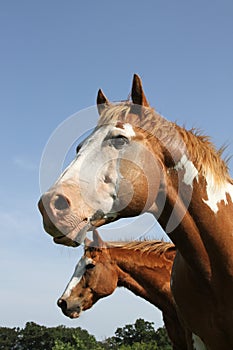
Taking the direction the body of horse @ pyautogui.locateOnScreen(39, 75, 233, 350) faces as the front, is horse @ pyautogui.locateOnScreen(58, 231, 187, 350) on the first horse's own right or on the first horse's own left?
on the first horse's own right

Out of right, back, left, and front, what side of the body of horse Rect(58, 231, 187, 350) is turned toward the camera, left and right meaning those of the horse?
left

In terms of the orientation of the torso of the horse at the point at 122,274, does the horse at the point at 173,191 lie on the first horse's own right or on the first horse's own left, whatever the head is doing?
on the first horse's own left

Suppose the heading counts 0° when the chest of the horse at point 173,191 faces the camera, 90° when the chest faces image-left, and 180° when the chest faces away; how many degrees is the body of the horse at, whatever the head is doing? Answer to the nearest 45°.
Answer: approximately 45°
